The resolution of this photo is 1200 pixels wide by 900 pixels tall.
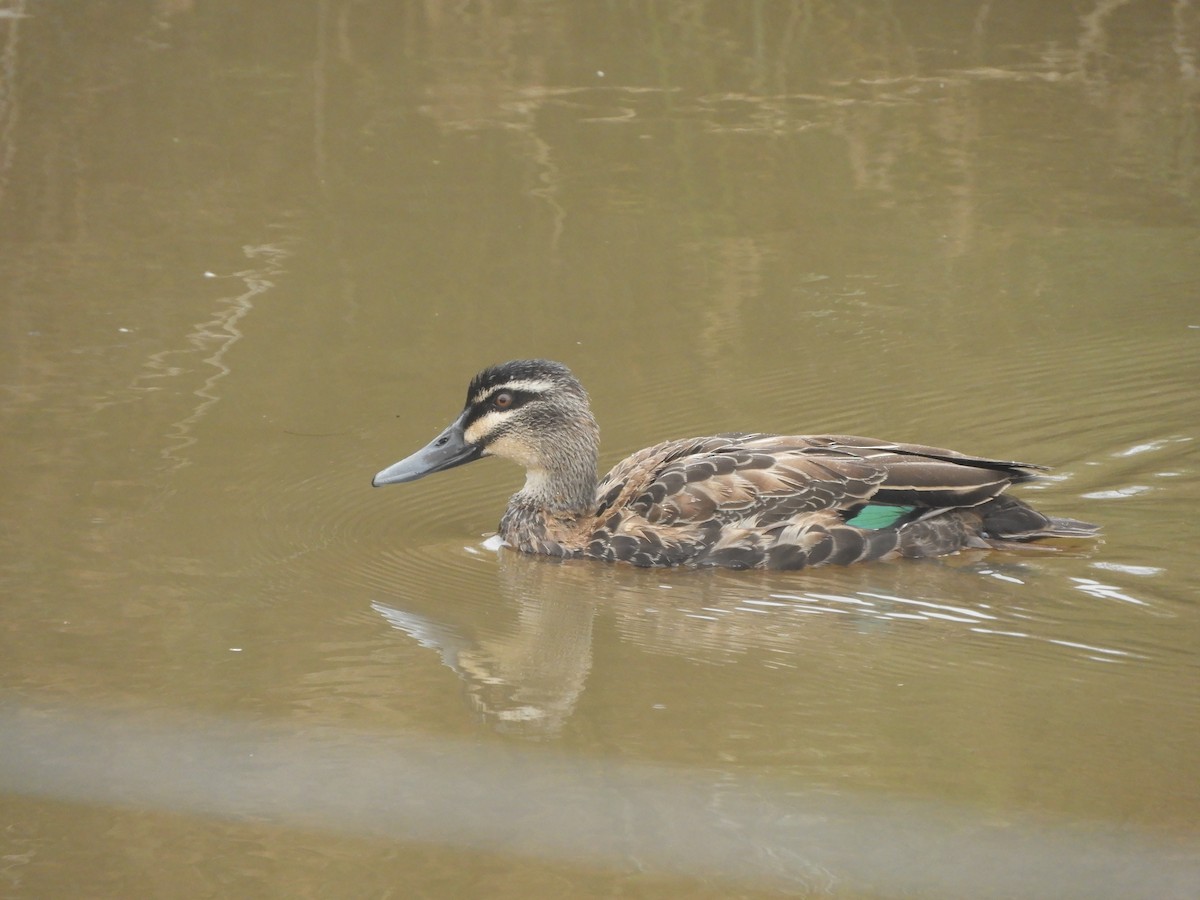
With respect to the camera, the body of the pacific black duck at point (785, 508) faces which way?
to the viewer's left
